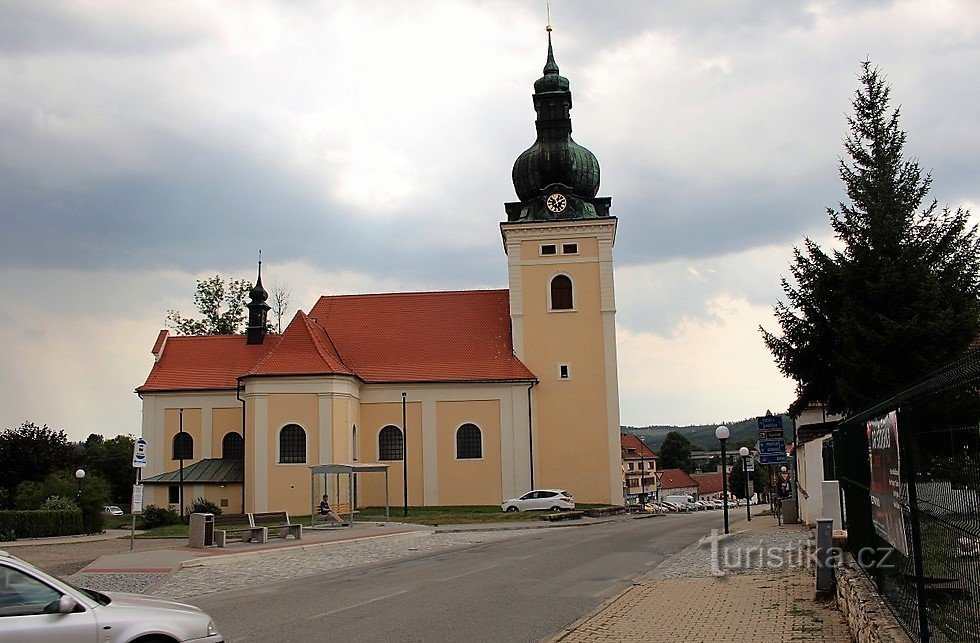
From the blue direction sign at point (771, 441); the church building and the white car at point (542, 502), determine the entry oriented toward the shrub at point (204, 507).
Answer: the white car

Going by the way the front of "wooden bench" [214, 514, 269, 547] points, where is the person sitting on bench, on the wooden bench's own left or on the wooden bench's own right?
on the wooden bench's own left

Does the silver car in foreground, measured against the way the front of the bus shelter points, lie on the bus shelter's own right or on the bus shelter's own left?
on the bus shelter's own right

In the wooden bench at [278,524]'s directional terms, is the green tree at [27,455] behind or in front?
behind

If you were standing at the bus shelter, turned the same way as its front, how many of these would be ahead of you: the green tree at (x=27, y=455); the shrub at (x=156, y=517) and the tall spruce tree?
1

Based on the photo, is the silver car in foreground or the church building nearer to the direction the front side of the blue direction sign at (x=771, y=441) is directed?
the silver car in foreground

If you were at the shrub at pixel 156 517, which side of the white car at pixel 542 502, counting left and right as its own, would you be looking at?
front

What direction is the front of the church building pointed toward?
to the viewer's right

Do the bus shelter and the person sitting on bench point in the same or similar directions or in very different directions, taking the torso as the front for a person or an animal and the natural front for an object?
same or similar directions

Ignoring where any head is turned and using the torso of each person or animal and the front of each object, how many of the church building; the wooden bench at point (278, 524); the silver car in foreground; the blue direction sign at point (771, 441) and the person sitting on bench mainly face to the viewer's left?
0

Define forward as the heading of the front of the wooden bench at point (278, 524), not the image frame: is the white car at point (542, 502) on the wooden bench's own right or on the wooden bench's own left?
on the wooden bench's own left

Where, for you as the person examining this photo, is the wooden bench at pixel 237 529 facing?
facing the viewer and to the right of the viewer

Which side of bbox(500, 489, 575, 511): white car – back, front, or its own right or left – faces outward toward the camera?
left

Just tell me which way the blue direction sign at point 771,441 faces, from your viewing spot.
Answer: facing the viewer

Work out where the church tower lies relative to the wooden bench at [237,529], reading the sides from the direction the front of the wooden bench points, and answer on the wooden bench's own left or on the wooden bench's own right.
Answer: on the wooden bench's own left

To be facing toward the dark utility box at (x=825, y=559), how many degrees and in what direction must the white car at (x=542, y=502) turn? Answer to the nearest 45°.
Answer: approximately 90° to its left
